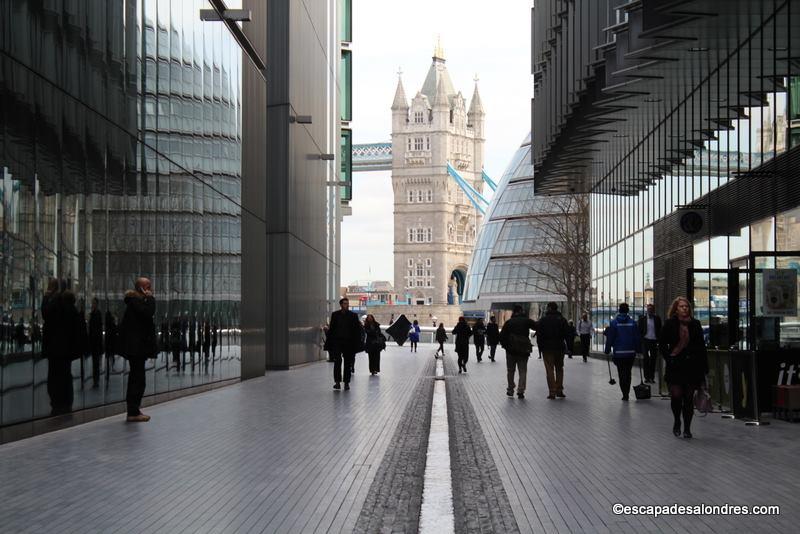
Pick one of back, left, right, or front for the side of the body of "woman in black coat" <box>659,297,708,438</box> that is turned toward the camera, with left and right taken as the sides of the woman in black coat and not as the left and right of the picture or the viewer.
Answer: front

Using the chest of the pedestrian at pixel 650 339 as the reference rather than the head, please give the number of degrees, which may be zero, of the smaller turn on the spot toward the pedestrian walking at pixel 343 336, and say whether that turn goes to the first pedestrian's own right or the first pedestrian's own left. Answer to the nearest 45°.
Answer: approximately 45° to the first pedestrian's own right

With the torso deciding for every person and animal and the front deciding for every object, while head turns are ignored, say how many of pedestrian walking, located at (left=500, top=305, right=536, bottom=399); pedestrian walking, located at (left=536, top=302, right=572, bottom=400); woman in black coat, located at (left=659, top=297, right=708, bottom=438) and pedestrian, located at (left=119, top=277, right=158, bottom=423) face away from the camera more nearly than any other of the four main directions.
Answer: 2

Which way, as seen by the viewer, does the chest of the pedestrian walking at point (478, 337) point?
away from the camera

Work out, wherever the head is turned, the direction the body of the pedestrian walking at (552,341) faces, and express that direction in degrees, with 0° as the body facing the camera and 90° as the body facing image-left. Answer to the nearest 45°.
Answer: approximately 180°

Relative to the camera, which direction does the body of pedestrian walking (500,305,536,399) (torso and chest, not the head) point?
away from the camera

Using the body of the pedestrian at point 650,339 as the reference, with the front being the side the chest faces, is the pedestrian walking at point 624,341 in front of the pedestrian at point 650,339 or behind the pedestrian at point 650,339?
in front

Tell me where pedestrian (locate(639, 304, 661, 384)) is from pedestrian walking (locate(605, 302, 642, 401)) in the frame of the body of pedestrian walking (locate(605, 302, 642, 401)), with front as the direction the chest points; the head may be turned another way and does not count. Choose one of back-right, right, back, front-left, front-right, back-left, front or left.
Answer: front

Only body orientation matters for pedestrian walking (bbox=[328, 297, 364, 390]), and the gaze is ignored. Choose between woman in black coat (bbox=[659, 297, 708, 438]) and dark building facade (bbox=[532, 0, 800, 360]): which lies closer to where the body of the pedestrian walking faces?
the woman in black coat

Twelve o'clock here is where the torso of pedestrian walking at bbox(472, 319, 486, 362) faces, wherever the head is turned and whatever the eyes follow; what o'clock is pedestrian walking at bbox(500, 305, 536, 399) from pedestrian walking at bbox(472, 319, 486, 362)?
pedestrian walking at bbox(500, 305, 536, 399) is roughly at 6 o'clock from pedestrian walking at bbox(472, 319, 486, 362).

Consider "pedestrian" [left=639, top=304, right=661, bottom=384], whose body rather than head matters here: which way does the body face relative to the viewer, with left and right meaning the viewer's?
facing the viewer

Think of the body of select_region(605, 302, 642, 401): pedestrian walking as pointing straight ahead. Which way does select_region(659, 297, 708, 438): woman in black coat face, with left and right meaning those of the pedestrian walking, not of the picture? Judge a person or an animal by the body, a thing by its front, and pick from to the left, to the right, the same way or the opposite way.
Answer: the opposite way

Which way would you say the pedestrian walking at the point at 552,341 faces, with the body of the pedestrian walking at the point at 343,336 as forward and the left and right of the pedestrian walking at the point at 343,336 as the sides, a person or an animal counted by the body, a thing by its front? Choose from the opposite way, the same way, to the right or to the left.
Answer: the opposite way

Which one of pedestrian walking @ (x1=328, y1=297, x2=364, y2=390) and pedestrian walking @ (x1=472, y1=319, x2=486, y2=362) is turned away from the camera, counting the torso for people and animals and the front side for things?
pedestrian walking @ (x1=472, y1=319, x2=486, y2=362)

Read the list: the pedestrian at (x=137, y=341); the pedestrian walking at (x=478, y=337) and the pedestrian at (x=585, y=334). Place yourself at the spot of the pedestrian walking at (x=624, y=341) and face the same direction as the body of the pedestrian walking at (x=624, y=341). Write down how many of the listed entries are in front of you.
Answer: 2

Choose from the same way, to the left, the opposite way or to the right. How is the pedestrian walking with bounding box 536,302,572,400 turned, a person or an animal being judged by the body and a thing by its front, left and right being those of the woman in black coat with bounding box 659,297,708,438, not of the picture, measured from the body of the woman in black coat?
the opposite way
